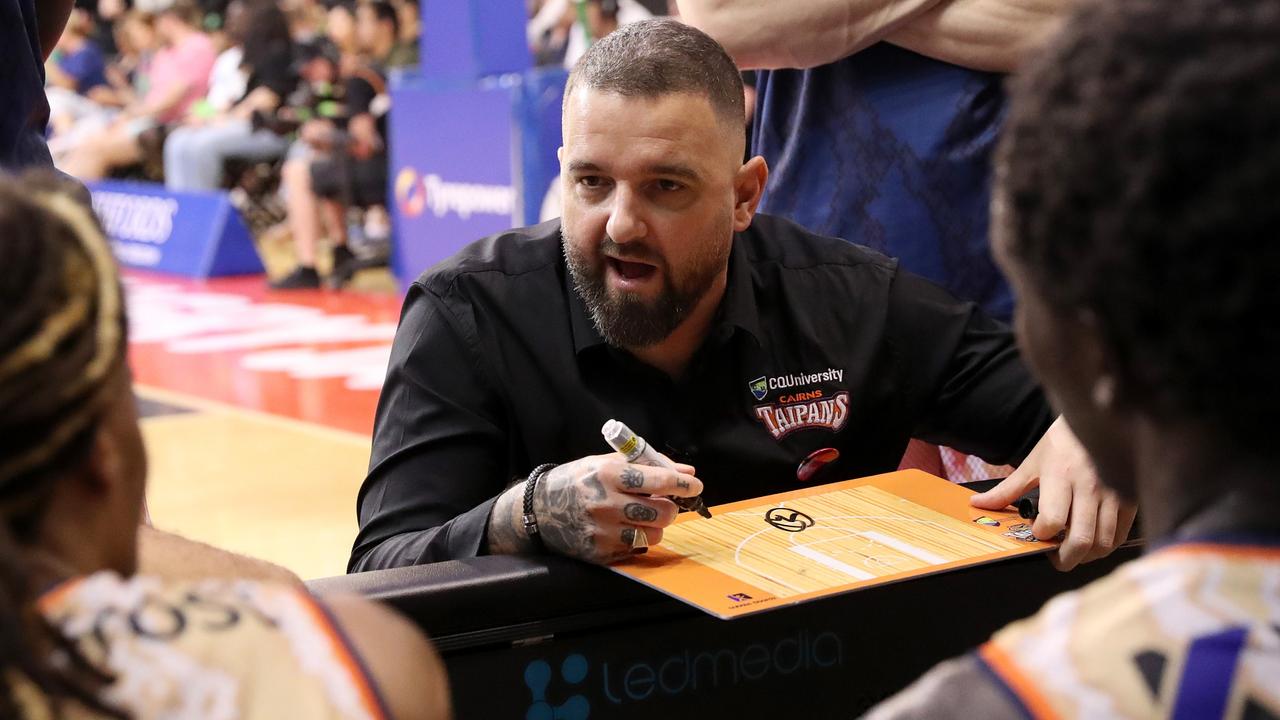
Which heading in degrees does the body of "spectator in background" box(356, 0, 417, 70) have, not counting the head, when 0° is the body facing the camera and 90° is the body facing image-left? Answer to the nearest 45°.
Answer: approximately 45°

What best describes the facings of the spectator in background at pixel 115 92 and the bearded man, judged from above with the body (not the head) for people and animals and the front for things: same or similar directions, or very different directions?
same or similar directions

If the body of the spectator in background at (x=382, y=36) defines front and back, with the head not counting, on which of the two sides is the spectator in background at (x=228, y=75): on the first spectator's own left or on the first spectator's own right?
on the first spectator's own right

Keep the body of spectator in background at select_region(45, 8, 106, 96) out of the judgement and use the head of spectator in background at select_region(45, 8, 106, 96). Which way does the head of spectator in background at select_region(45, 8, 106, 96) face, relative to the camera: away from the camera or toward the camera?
toward the camera

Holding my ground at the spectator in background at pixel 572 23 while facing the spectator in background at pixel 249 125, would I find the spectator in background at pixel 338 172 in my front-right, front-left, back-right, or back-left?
front-left

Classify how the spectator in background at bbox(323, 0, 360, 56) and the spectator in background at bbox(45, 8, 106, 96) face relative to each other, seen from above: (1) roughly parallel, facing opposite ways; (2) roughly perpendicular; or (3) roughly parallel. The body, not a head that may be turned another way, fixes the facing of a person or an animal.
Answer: roughly parallel

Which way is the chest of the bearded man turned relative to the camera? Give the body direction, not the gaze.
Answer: toward the camera

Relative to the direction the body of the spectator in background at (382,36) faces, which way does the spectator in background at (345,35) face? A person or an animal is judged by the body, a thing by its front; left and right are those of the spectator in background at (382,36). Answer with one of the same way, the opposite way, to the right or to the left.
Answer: the same way

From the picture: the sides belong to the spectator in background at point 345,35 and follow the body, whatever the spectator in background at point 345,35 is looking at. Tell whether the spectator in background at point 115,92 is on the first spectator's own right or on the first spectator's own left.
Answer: on the first spectator's own right

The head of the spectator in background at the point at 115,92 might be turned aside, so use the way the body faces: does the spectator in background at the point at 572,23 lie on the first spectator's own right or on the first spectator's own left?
on the first spectator's own left

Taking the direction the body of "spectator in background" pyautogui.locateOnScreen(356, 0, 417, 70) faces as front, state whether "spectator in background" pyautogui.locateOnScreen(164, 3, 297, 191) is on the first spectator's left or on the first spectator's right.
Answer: on the first spectator's right

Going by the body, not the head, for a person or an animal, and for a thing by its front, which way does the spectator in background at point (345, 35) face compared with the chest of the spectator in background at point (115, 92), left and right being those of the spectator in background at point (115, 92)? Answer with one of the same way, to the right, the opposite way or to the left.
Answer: the same way

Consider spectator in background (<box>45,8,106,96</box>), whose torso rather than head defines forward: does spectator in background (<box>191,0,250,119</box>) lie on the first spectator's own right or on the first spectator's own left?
on the first spectator's own left

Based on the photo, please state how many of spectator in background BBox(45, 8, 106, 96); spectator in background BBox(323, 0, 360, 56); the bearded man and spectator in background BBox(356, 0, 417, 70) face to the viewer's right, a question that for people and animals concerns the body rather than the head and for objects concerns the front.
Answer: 0

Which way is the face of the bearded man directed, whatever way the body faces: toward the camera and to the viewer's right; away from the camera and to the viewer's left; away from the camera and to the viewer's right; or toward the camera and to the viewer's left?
toward the camera and to the viewer's left

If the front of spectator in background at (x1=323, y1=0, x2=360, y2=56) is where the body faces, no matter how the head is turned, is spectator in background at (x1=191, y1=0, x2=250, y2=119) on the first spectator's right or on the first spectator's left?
on the first spectator's right

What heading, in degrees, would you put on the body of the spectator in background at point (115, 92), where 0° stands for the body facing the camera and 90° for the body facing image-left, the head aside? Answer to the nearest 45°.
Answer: approximately 45°
